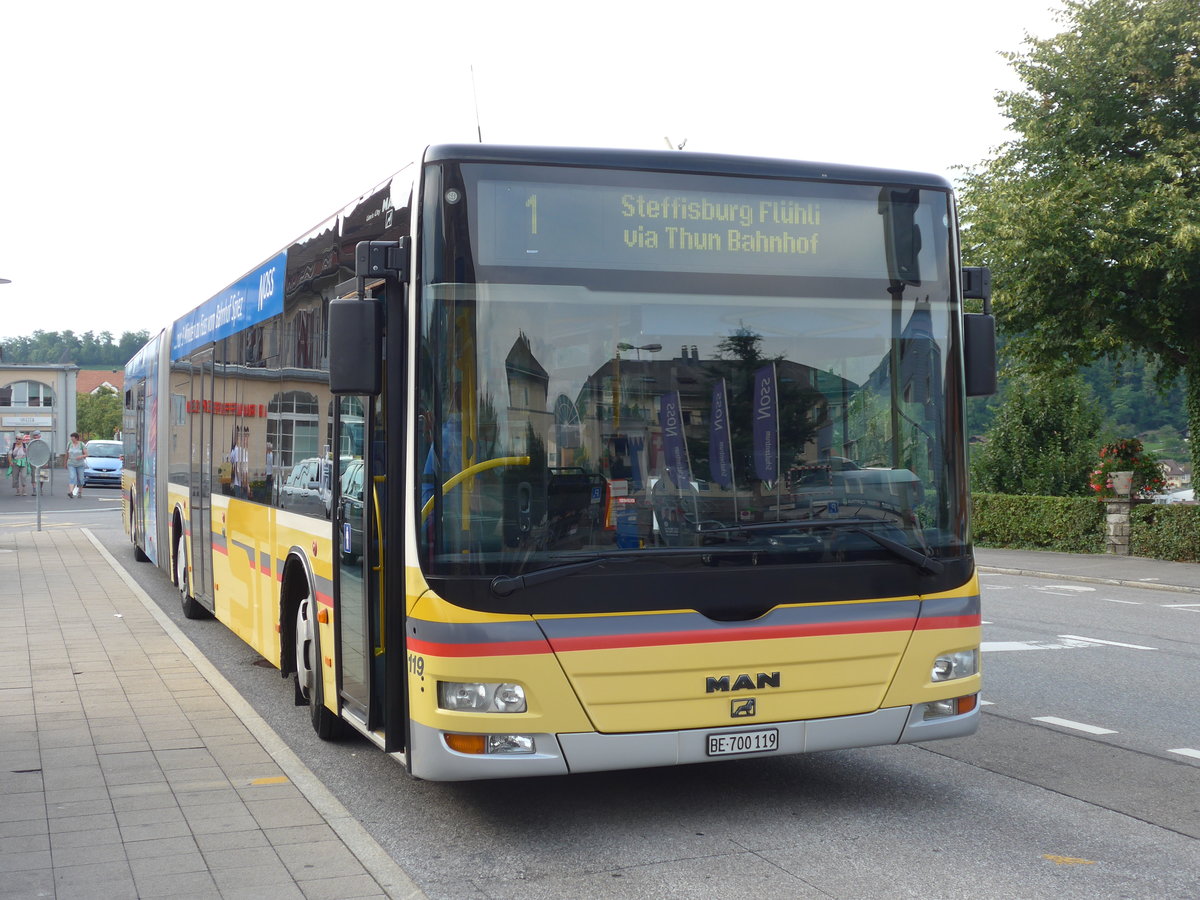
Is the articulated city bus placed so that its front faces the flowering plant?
no

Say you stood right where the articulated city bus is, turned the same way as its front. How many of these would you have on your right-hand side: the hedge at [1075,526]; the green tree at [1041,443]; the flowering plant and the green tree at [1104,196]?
0

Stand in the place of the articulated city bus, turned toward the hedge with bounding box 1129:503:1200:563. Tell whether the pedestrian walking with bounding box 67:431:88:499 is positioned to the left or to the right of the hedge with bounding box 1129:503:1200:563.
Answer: left

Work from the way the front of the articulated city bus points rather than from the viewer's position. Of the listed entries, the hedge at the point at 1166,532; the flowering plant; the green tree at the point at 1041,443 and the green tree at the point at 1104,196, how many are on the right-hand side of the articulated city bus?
0

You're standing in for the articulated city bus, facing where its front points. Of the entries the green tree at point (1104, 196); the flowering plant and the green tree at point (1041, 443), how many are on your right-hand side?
0

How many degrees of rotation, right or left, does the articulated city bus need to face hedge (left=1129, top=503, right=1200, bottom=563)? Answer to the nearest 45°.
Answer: approximately 90° to its left

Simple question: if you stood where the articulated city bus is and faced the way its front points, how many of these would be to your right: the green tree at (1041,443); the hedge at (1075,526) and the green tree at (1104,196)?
0

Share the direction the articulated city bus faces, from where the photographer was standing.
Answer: facing the viewer and to the right of the viewer

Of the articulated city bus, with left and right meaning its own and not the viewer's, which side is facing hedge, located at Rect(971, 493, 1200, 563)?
left

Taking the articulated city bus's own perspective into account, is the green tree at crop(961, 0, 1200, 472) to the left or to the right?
on its left

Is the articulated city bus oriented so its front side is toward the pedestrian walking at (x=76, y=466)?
no

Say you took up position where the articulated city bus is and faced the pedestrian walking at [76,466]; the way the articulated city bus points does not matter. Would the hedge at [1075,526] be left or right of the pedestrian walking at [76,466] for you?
right

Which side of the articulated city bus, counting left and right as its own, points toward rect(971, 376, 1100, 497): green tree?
left
